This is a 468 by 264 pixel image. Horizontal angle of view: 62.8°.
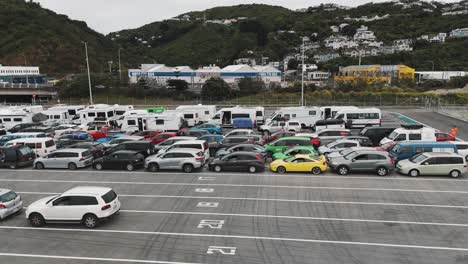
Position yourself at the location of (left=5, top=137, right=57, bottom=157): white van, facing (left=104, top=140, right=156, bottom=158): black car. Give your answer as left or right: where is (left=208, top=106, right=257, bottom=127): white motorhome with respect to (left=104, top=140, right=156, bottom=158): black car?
left

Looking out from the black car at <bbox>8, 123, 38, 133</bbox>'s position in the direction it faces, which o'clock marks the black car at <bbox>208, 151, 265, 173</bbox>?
the black car at <bbox>208, 151, 265, 173</bbox> is roughly at 8 o'clock from the black car at <bbox>8, 123, 38, 133</bbox>.

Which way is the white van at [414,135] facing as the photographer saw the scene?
facing to the left of the viewer

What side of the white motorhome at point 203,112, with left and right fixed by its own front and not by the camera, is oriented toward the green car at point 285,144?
left
